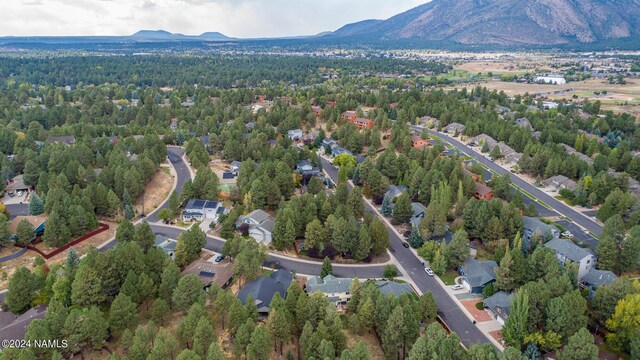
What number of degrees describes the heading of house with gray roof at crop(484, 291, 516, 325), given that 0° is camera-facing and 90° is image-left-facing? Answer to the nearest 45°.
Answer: approximately 45°

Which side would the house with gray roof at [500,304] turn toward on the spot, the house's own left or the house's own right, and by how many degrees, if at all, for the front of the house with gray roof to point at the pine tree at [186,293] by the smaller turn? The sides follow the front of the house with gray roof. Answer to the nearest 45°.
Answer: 0° — it already faces it

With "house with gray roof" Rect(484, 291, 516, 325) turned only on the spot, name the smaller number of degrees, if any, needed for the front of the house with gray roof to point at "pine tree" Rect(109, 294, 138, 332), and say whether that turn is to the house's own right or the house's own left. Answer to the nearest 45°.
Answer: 0° — it already faces it

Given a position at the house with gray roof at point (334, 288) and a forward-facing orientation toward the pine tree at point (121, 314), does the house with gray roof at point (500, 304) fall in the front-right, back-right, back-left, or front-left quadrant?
back-left

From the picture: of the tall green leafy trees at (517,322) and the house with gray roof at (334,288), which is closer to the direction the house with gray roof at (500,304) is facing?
the house with gray roof

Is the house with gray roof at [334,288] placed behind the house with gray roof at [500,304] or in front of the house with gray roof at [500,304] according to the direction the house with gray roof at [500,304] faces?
in front

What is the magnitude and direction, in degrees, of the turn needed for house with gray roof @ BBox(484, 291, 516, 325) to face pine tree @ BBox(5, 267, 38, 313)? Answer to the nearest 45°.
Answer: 0° — it already faces it

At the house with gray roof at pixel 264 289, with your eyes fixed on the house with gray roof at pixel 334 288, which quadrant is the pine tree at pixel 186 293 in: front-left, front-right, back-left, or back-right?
back-right
